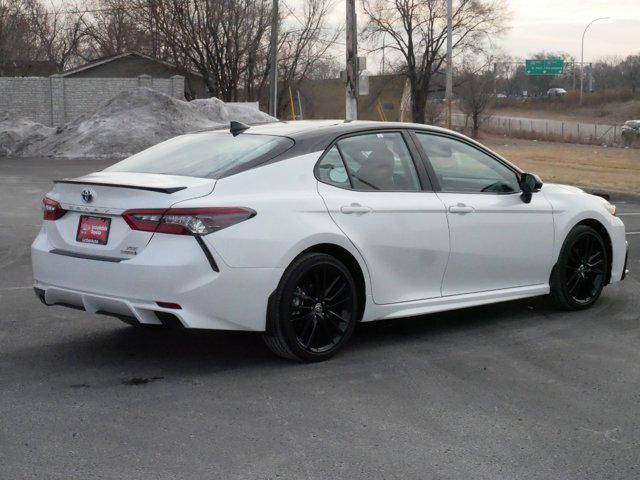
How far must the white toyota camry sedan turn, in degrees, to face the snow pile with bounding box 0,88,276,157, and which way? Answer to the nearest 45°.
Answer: approximately 45° to its left

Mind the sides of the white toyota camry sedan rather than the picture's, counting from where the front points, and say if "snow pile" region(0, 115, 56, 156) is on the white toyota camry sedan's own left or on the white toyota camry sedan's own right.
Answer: on the white toyota camry sedan's own left

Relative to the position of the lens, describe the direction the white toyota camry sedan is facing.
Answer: facing away from the viewer and to the right of the viewer

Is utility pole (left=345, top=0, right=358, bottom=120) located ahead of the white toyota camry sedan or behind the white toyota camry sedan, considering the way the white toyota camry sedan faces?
ahead

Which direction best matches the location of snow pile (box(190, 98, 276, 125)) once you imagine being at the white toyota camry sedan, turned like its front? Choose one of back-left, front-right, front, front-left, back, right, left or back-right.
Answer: front-left
